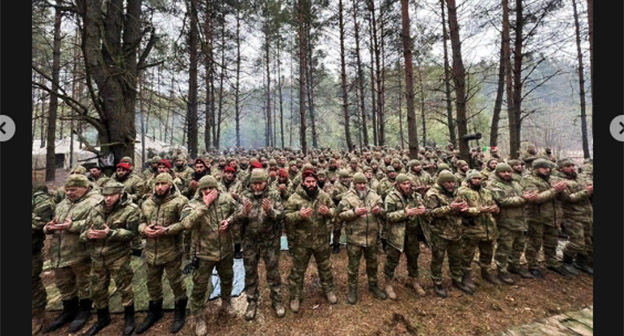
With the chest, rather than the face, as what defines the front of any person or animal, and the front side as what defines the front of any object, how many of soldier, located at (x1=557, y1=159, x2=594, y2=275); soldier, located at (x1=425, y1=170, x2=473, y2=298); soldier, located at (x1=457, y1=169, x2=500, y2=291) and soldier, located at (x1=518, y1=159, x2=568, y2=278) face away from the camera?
0

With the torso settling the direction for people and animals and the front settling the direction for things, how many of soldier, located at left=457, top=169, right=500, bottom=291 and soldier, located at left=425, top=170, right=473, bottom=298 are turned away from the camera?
0

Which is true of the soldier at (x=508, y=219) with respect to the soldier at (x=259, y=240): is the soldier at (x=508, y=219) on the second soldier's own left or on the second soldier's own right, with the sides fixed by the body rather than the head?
on the second soldier's own left

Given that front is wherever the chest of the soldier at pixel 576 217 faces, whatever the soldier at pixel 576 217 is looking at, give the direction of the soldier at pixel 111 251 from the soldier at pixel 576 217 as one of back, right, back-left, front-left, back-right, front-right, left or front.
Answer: right

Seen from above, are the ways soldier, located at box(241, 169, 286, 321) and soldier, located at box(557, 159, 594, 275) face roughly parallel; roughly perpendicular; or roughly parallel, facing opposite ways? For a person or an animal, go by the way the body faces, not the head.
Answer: roughly parallel

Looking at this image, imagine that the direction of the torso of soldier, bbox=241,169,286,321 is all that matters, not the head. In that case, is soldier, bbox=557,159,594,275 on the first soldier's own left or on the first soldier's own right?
on the first soldier's own left

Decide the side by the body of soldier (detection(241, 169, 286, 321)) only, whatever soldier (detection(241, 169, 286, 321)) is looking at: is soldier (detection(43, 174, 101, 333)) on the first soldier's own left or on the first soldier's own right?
on the first soldier's own right

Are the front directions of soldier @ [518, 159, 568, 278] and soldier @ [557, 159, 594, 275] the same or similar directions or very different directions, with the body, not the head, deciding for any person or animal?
same or similar directions

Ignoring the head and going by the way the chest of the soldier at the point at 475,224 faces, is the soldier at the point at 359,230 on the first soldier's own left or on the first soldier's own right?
on the first soldier's own right

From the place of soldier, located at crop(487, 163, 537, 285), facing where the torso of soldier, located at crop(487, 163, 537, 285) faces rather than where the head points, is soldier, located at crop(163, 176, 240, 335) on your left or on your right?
on your right

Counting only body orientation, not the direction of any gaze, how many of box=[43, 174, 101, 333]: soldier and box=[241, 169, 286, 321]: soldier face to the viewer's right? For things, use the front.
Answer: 0

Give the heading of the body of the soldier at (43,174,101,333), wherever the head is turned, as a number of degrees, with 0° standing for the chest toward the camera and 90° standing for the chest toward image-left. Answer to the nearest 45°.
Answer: approximately 45°

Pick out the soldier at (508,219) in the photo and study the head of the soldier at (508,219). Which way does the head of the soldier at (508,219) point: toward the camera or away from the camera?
toward the camera

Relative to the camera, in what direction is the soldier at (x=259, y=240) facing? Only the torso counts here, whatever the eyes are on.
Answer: toward the camera

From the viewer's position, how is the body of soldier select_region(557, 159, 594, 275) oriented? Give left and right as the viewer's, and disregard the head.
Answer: facing the viewer and to the right of the viewer

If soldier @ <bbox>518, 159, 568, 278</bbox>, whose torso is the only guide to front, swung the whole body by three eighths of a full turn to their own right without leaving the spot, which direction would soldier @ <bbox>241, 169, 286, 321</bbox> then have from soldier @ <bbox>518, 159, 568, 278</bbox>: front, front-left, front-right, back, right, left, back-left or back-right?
front-left

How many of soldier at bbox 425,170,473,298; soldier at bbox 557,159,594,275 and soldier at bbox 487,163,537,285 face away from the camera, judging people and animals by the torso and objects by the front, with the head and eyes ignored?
0

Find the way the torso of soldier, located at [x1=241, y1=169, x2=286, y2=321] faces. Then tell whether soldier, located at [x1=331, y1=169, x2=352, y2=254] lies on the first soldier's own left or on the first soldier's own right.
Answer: on the first soldier's own left
